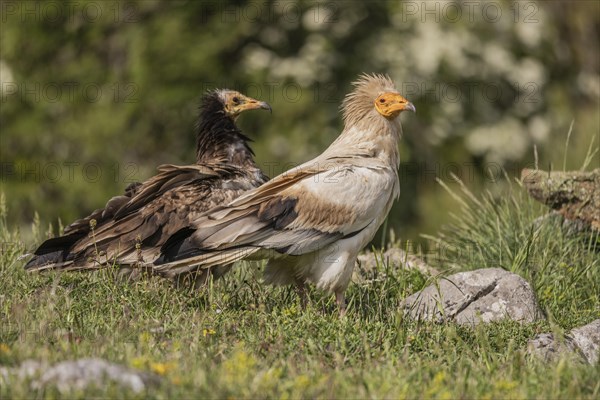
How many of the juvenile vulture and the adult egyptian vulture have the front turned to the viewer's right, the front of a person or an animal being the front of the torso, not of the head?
2

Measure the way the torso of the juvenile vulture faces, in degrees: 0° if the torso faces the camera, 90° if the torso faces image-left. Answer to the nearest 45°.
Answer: approximately 270°

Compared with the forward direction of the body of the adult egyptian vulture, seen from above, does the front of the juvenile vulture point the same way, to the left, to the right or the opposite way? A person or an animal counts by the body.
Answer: the same way

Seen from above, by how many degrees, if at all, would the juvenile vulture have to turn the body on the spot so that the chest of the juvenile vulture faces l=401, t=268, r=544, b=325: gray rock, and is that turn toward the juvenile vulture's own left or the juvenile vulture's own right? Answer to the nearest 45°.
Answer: approximately 45° to the juvenile vulture's own right

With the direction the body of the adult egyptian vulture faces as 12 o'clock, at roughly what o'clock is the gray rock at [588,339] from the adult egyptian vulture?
The gray rock is roughly at 1 o'clock from the adult egyptian vulture.

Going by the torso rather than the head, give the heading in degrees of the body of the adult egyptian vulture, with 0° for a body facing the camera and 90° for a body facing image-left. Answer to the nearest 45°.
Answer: approximately 270°

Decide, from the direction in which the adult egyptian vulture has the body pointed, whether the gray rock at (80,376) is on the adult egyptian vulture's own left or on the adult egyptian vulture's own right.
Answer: on the adult egyptian vulture's own right

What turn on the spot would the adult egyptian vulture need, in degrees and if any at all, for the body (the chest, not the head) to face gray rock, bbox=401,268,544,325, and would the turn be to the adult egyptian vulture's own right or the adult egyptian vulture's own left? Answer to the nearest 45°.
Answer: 0° — it already faces it

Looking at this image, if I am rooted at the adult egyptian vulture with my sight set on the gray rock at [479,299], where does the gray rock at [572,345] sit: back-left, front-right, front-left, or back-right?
front-right

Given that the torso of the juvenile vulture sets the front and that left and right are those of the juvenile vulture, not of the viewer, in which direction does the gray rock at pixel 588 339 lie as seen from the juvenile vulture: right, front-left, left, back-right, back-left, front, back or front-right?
front-right

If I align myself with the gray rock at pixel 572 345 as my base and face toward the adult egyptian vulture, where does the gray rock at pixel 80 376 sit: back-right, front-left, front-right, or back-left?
front-left

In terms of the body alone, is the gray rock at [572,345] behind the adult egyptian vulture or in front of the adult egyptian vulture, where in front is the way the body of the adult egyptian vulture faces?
in front

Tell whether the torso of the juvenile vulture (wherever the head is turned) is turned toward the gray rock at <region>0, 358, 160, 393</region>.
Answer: no
